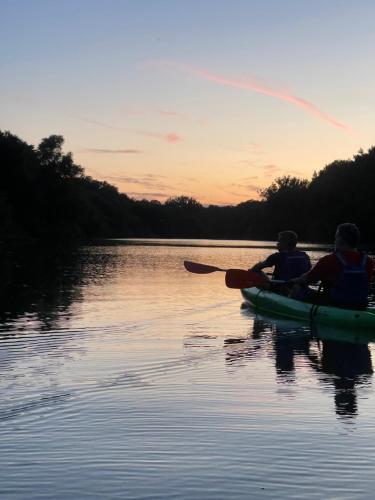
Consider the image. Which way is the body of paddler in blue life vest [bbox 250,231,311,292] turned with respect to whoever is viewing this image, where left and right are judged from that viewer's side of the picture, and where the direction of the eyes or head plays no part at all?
facing away from the viewer and to the left of the viewer

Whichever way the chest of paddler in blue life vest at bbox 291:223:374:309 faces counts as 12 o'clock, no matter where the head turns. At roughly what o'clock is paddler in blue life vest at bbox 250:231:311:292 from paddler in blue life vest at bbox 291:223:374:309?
paddler in blue life vest at bbox 250:231:311:292 is roughly at 1 o'clock from paddler in blue life vest at bbox 291:223:374:309.

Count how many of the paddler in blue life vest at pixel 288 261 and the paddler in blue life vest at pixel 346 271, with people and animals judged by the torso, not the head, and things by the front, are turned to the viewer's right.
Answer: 0

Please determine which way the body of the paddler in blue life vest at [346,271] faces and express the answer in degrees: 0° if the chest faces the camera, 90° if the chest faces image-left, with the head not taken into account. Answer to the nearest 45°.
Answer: approximately 135°

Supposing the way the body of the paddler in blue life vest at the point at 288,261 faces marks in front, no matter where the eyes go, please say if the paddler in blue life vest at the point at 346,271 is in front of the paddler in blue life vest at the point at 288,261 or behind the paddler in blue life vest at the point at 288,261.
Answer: behind

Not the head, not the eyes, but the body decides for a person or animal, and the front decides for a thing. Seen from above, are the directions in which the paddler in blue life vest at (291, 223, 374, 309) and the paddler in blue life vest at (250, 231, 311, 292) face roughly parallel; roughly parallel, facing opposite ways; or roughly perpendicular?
roughly parallel
